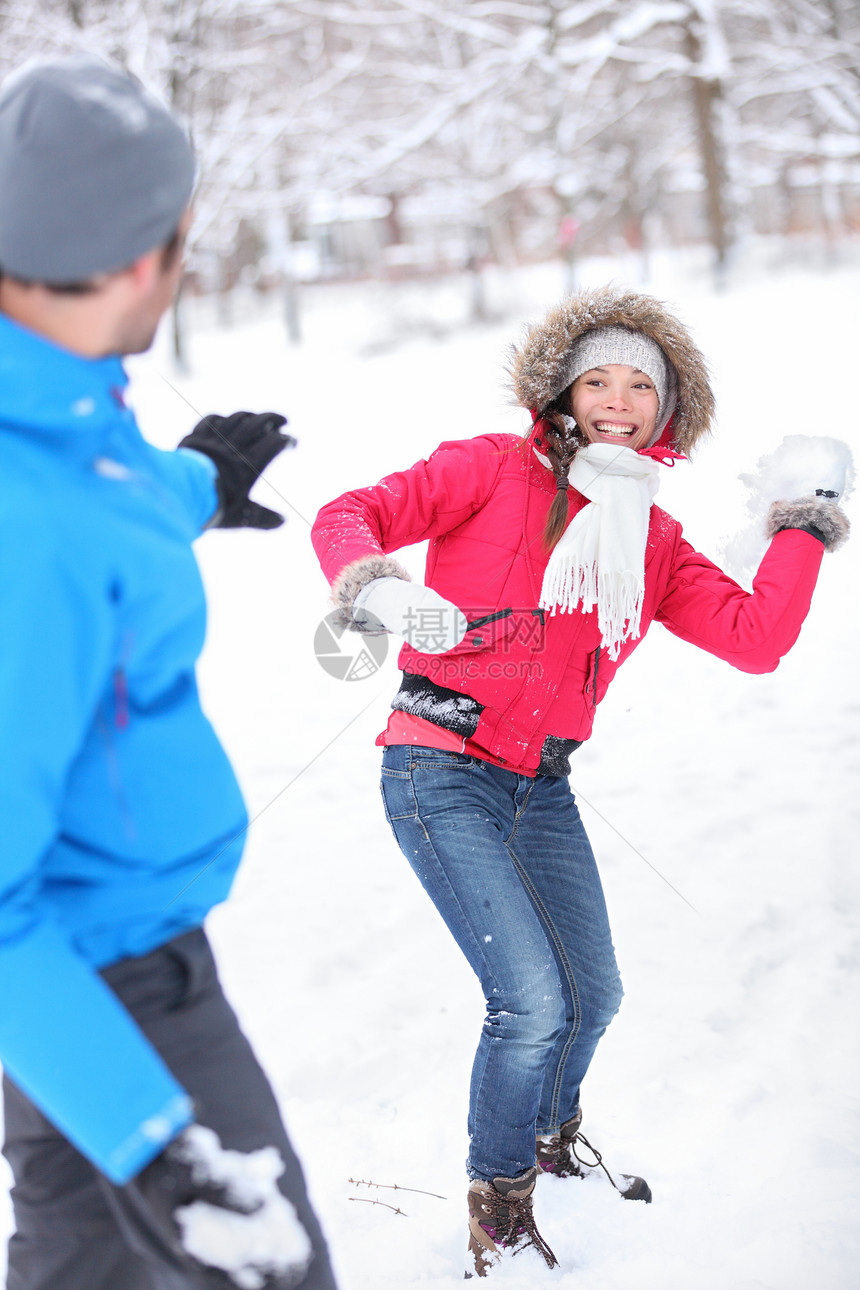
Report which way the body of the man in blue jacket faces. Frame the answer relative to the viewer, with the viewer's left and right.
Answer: facing to the right of the viewer

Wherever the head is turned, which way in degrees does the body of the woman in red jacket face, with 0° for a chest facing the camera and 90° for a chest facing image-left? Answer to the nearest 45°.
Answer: approximately 315°

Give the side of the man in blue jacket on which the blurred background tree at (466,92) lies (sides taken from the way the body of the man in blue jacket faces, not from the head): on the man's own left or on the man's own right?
on the man's own left

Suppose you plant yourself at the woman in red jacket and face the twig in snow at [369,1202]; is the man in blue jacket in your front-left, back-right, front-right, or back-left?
front-left

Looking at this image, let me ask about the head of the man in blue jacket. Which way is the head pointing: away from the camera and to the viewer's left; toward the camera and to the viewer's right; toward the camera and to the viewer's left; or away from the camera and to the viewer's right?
away from the camera and to the viewer's right

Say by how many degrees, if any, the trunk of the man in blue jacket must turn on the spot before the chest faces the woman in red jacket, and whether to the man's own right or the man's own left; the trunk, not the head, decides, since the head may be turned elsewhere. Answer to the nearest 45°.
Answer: approximately 45° to the man's own left

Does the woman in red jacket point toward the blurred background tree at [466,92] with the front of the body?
no
